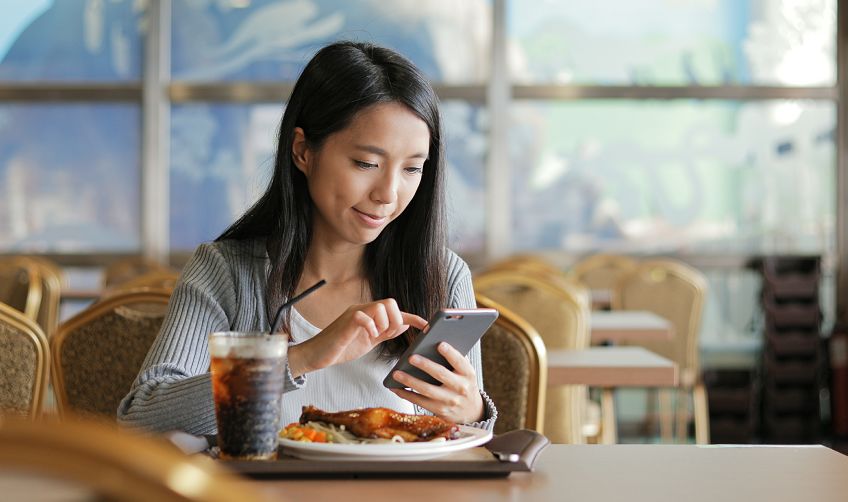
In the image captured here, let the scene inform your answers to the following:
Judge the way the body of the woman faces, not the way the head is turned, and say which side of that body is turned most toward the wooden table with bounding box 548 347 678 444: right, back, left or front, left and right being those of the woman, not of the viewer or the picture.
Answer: back

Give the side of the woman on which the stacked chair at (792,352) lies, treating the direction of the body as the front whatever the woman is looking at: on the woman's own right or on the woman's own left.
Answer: on the woman's own left

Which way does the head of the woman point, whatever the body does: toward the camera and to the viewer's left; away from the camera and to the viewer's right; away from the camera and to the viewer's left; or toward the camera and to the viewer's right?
toward the camera and to the viewer's right

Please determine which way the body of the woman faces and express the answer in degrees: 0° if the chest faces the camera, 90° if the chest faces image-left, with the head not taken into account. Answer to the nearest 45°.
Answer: approximately 315°

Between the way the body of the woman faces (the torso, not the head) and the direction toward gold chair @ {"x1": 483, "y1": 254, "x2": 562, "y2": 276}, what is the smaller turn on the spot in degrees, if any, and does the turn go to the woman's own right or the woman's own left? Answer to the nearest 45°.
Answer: approximately 135° to the woman's own left

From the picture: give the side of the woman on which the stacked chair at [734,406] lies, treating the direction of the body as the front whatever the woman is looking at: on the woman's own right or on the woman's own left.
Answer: on the woman's own left

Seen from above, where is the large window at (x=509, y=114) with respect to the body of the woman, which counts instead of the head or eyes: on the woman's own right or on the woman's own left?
on the woman's own left

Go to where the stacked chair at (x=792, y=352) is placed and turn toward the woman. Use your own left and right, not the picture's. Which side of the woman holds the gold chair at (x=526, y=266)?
right
